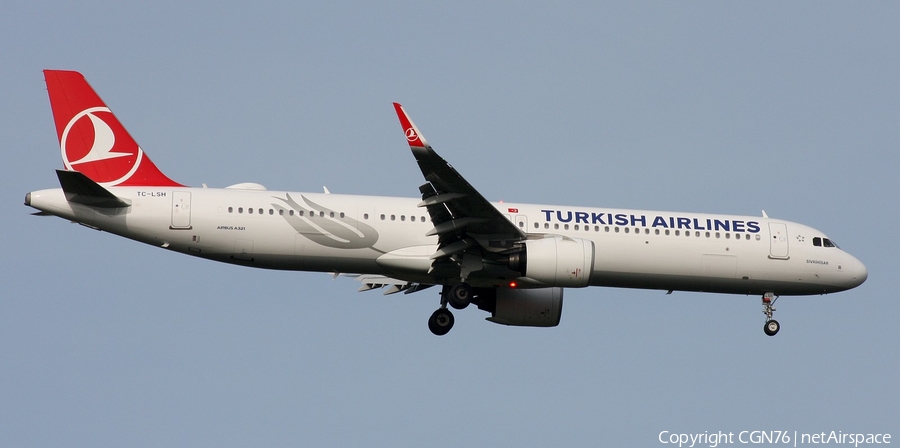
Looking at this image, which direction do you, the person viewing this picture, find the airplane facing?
facing to the right of the viewer
